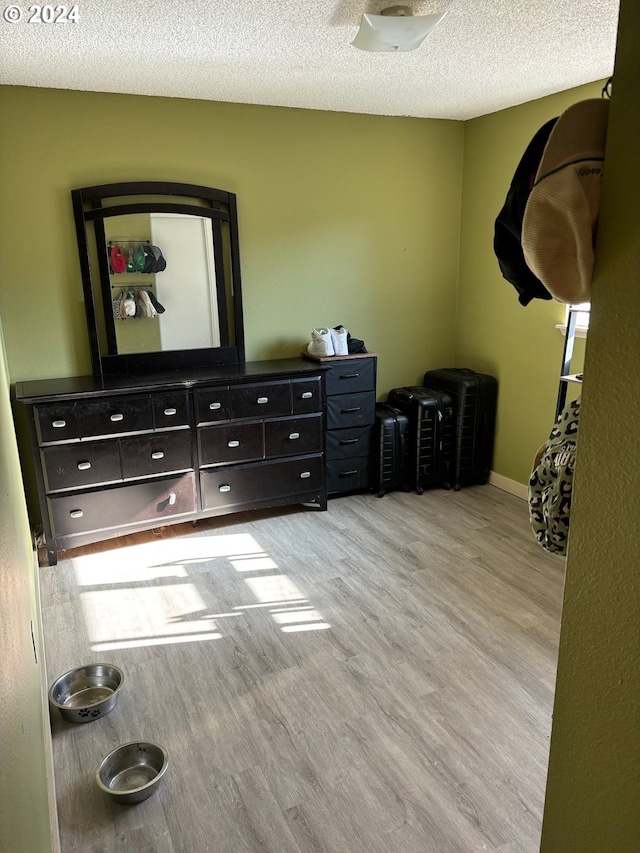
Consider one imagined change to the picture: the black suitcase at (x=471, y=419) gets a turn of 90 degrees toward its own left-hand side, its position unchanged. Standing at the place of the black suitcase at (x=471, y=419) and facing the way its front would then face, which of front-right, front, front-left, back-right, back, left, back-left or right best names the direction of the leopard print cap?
front-right

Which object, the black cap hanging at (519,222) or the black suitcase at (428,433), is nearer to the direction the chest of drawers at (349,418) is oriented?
the black cap hanging

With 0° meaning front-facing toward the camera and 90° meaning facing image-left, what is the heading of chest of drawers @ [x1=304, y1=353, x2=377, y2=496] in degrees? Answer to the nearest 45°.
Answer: approximately 0°

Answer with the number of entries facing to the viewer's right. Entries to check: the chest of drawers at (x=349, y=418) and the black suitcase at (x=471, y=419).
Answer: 0

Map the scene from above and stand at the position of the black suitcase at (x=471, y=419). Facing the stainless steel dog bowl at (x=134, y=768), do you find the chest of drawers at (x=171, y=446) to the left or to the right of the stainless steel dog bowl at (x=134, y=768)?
right

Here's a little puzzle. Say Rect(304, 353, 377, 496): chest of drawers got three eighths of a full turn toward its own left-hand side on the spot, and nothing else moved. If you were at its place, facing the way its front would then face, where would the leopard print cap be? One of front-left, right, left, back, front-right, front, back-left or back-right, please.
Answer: back-right

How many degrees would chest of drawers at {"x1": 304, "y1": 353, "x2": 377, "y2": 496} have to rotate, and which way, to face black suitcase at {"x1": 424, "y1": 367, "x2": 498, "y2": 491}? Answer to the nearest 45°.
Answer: approximately 90° to its left

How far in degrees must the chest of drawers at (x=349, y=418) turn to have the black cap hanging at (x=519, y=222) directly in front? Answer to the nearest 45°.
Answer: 0° — it already faces it

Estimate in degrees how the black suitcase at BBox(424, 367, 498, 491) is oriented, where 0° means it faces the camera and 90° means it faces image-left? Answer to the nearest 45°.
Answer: approximately 45°
